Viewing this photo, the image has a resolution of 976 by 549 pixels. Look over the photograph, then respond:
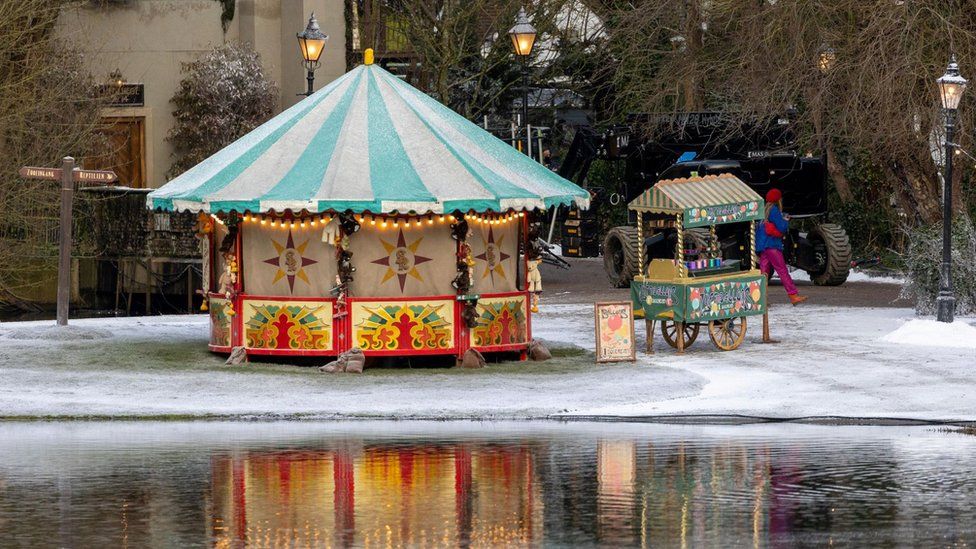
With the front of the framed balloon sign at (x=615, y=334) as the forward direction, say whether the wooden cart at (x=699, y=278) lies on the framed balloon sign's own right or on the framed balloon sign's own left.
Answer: on the framed balloon sign's own left

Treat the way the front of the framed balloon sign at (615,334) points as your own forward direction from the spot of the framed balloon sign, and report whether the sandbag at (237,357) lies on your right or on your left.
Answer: on your right

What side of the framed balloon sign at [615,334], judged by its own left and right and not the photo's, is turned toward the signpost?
right

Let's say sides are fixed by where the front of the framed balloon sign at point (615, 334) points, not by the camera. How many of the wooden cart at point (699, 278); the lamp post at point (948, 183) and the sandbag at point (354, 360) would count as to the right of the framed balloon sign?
1

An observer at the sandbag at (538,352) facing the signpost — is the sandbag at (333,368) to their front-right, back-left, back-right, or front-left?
front-left

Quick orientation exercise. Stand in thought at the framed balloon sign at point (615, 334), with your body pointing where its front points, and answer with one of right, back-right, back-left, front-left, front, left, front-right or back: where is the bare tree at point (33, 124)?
back-right

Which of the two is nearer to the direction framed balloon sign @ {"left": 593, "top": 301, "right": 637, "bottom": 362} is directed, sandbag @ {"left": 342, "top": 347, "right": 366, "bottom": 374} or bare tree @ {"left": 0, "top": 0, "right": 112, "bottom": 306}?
the sandbag

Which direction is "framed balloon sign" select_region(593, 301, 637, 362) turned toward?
toward the camera

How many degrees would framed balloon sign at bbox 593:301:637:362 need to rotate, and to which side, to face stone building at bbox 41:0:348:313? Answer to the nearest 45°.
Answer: approximately 135° to its right

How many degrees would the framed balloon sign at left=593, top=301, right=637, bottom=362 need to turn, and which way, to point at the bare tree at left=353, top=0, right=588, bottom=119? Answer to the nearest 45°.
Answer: approximately 180°
